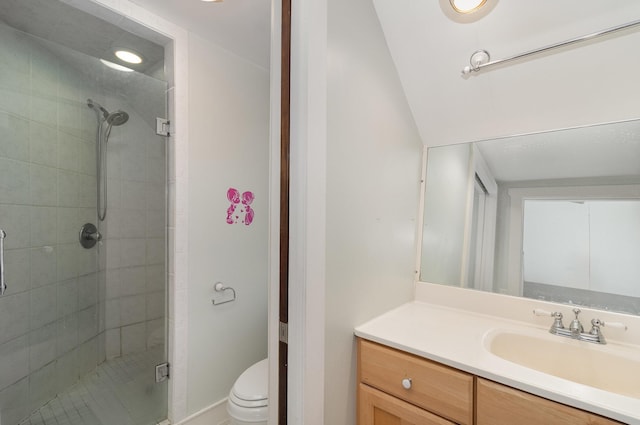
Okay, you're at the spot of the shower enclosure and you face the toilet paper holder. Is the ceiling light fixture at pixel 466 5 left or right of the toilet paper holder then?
right

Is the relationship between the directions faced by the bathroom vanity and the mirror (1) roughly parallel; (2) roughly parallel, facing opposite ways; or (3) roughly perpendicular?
roughly parallel

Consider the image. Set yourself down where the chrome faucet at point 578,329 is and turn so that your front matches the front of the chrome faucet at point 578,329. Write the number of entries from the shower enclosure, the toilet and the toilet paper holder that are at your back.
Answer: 0

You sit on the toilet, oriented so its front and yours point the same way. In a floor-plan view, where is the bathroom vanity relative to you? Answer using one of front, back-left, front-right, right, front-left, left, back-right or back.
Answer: left

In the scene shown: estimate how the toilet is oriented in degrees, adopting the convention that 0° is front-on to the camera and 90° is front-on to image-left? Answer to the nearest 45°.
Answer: approximately 45°

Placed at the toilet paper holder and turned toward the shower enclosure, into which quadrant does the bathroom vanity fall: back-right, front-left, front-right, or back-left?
back-left

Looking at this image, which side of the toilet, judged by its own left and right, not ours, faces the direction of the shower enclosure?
right

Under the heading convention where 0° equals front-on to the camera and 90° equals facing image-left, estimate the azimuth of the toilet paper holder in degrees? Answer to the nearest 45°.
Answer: approximately 315°

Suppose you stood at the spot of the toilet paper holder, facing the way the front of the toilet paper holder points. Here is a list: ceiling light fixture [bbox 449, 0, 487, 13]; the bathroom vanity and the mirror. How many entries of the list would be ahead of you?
3

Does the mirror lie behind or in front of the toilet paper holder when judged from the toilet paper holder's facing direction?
in front

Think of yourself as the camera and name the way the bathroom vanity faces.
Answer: facing the viewer and to the left of the viewer

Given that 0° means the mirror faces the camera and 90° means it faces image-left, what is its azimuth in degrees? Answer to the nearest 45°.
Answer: approximately 45°
